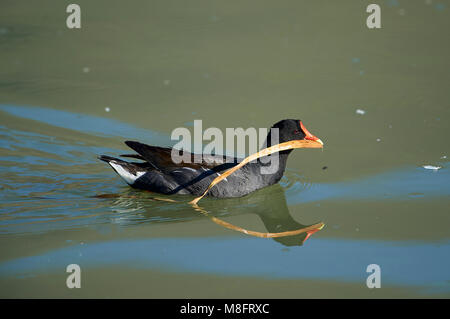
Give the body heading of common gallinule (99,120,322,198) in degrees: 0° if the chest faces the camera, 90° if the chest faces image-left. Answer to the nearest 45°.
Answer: approximately 270°
